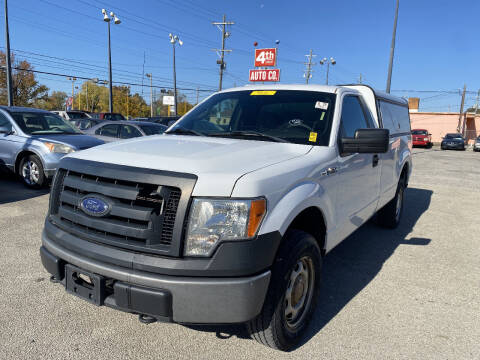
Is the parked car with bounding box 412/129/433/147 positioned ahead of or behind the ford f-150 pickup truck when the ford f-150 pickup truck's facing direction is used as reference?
behind

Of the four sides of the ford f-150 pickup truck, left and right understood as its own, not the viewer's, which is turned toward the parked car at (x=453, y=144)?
back

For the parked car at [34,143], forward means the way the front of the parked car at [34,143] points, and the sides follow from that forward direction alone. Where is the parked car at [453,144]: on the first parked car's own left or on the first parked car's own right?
on the first parked car's own left

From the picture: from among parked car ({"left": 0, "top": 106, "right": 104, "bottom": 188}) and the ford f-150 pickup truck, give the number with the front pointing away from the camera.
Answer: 0

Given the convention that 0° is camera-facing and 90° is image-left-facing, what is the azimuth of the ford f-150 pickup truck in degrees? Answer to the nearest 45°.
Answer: approximately 45°

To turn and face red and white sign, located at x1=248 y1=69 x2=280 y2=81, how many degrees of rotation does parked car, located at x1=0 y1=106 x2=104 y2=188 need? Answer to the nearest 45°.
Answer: approximately 90° to its left

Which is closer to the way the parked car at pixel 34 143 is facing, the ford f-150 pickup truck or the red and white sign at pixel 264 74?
the ford f-150 pickup truck

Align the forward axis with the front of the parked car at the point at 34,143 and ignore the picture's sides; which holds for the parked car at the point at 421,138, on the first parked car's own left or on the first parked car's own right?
on the first parked car's own left

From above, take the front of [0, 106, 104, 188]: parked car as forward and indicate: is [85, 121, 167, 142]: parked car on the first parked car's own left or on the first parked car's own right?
on the first parked car's own left

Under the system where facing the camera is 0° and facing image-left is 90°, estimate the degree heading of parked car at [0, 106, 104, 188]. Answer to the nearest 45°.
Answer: approximately 315°

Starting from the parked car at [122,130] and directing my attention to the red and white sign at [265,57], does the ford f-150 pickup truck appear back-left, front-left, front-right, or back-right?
back-right

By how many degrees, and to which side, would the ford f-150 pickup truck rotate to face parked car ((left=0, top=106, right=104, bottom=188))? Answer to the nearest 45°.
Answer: approximately 90° to its right

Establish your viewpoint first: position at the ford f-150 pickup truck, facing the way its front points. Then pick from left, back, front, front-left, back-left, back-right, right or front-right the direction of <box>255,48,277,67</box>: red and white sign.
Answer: back-right
